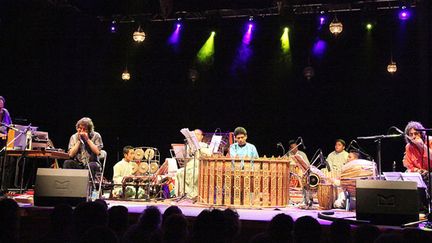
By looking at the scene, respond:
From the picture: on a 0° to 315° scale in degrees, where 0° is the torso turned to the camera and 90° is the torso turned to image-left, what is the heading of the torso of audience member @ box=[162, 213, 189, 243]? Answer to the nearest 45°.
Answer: approximately 180°

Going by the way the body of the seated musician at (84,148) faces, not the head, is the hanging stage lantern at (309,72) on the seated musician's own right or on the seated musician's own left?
on the seated musician's own left

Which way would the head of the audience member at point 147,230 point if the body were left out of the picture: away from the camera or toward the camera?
away from the camera

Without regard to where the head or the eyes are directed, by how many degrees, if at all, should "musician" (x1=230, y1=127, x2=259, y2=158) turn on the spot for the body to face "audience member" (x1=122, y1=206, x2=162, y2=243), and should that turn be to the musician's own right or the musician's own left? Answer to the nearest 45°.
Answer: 0° — they already face them

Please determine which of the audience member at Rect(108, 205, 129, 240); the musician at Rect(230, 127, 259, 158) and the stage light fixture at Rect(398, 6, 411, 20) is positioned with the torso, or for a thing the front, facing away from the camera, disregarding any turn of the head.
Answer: the audience member

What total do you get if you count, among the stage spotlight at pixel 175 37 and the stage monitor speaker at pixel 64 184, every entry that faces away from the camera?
1

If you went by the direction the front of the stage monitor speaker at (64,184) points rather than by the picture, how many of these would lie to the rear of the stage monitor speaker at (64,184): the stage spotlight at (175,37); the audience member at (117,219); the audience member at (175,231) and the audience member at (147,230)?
3

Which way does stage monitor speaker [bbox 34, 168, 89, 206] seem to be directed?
away from the camera

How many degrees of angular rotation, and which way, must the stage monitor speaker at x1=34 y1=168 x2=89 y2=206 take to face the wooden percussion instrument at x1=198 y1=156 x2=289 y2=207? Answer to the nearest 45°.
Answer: approximately 90° to its right

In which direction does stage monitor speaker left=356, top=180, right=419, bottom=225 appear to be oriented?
away from the camera

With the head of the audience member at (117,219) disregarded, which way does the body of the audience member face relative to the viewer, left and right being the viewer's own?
facing away from the viewer

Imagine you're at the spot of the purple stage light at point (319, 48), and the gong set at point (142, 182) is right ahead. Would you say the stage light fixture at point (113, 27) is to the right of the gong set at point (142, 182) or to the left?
right
